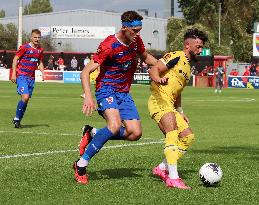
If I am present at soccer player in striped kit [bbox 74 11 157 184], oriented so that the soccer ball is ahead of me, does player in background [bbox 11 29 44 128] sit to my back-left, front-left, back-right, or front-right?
back-left

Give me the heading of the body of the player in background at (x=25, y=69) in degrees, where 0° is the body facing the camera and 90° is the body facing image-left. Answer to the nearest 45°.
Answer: approximately 315°

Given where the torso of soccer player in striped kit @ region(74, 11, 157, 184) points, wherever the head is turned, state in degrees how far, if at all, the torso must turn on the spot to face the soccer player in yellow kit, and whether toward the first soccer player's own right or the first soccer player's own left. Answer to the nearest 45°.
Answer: approximately 45° to the first soccer player's own left

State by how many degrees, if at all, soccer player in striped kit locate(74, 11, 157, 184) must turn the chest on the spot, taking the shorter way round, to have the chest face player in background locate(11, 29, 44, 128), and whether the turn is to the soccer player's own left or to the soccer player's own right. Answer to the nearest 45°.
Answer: approximately 135° to the soccer player's own left

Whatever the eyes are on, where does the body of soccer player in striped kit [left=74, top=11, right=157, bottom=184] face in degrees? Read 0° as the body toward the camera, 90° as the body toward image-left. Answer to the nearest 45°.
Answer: approximately 315°
